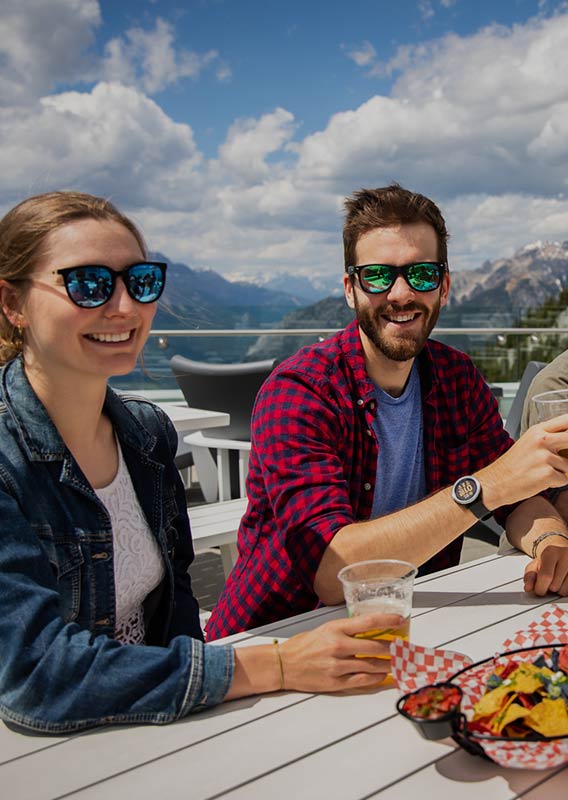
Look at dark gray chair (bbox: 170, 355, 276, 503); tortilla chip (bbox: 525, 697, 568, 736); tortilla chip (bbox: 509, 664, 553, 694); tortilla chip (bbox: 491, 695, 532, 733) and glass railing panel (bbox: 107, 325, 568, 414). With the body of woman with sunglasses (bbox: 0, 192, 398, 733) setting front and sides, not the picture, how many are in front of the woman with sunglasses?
3

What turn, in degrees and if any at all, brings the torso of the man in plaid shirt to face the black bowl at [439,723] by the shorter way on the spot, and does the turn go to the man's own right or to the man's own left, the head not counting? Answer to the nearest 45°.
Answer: approximately 45° to the man's own right

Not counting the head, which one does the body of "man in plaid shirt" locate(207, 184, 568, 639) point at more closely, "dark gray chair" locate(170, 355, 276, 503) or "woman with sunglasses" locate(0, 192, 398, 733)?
the woman with sunglasses

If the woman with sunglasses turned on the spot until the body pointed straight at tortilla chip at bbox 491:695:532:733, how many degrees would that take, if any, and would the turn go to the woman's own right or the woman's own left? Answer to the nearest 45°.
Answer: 0° — they already face it

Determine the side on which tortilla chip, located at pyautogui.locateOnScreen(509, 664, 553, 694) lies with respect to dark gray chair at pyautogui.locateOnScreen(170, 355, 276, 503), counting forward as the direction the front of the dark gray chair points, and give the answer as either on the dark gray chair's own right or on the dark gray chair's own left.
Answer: on the dark gray chair's own left

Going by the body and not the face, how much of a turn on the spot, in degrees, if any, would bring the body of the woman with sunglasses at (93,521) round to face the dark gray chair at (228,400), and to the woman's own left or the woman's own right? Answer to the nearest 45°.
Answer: approximately 135° to the woman's own left

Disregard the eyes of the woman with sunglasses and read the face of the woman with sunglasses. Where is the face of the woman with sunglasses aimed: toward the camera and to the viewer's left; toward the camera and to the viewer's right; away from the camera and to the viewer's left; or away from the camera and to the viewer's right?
toward the camera and to the viewer's right

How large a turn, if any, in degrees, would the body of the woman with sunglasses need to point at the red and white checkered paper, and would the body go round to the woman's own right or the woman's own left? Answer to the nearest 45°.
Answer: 0° — they already face it

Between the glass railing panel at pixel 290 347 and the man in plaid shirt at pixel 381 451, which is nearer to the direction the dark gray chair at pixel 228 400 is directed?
the man in plaid shirt

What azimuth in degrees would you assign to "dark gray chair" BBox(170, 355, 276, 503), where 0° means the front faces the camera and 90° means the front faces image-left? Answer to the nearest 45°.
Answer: approximately 45°
